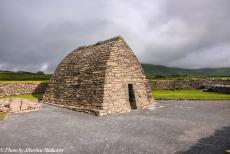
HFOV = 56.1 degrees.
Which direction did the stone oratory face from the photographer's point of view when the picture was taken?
facing the viewer and to the right of the viewer

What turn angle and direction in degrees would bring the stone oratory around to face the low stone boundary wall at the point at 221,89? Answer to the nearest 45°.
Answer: approximately 90° to its left

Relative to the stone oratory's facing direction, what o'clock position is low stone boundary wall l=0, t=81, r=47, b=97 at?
The low stone boundary wall is roughly at 6 o'clock from the stone oratory.

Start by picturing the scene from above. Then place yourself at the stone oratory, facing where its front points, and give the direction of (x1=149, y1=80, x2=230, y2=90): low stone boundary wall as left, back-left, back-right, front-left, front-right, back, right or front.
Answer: left
